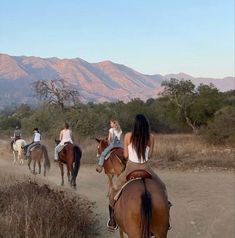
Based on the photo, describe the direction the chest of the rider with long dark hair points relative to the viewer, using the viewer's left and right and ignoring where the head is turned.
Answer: facing away from the viewer

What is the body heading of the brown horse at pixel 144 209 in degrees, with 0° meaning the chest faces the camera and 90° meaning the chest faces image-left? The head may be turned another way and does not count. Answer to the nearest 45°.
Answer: approximately 180°

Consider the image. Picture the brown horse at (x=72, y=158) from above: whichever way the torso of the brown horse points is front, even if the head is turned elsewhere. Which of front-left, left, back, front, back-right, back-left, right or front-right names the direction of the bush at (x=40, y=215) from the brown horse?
back-left

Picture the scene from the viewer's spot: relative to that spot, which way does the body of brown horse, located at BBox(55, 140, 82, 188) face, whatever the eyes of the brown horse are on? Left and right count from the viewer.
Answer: facing away from the viewer and to the left of the viewer

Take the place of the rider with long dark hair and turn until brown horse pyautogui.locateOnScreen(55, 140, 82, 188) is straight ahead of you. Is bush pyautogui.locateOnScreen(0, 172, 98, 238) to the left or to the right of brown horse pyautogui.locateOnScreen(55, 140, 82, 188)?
left

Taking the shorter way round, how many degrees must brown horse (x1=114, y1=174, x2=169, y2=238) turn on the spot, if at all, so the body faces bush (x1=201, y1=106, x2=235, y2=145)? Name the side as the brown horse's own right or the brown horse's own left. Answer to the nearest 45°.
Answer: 0° — it already faces it

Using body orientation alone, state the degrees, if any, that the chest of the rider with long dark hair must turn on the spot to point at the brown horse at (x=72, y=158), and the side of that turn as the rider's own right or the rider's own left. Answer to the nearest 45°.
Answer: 0° — they already face it

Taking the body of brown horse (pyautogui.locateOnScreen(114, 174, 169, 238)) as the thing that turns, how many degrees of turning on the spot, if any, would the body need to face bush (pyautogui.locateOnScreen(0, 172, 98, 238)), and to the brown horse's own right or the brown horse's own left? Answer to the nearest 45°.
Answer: approximately 45° to the brown horse's own left

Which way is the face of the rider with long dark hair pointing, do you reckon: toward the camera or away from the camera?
away from the camera
